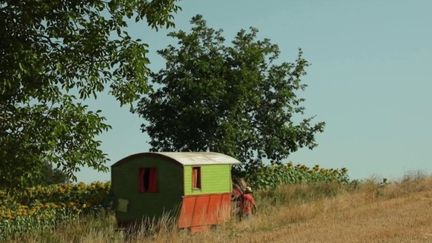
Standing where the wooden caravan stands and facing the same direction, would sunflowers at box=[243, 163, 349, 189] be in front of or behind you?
in front

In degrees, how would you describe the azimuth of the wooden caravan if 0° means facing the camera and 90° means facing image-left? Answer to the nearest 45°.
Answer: approximately 225°

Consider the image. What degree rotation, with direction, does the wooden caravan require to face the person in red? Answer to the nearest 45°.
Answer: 0° — it already faces them

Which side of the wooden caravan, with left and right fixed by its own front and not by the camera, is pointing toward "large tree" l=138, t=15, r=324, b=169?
front
